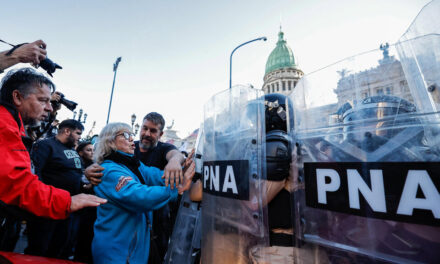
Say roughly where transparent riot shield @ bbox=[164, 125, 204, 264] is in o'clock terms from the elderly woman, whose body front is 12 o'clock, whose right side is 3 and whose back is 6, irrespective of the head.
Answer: The transparent riot shield is roughly at 12 o'clock from the elderly woman.

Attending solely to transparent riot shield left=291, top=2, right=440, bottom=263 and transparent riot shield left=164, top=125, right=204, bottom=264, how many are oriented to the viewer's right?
0

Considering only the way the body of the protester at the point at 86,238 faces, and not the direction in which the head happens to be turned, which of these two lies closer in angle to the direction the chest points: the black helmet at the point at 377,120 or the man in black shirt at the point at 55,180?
the black helmet

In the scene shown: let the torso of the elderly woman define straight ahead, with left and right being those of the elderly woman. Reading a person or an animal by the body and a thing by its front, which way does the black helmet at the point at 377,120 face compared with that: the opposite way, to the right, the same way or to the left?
the opposite way

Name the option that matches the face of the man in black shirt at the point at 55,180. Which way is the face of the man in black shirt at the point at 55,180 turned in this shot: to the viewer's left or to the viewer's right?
to the viewer's right

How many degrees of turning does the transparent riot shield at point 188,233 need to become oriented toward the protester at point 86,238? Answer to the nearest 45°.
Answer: approximately 45° to its right

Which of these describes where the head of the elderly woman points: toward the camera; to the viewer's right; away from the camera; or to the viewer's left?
to the viewer's right

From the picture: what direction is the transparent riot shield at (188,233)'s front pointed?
to the viewer's left

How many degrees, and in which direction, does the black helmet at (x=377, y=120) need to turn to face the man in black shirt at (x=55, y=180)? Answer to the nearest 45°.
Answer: approximately 45° to its right

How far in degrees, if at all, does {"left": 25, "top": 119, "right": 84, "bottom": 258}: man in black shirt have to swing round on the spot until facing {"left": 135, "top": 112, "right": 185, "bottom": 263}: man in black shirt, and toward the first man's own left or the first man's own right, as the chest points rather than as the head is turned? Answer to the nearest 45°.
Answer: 0° — they already face them

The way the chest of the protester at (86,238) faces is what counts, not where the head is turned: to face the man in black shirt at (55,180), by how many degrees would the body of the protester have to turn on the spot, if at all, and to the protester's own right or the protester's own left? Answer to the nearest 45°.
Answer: approximately 180°

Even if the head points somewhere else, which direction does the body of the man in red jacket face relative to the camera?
to the viewer's right
